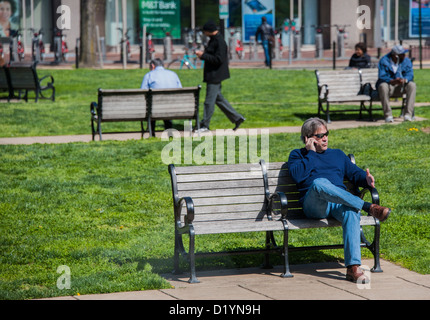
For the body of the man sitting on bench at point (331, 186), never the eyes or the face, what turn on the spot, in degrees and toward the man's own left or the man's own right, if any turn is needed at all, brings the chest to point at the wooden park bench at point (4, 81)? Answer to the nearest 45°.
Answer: approximately 180°

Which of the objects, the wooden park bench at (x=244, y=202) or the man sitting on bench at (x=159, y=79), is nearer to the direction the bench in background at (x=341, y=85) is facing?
the wooden park bench

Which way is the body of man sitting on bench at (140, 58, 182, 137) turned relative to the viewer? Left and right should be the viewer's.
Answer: facing away from the viewer

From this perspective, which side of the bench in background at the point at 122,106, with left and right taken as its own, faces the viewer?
back

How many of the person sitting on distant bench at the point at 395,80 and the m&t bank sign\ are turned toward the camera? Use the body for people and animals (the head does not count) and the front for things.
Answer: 2

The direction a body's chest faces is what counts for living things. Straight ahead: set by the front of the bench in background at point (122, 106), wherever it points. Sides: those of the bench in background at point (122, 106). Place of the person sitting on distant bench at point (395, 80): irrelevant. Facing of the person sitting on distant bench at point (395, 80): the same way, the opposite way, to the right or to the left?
the opposite way

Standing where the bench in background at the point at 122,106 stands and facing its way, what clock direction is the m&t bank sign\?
The m&t bank sign\ is roughly at 12 o'clock from the bench in background.

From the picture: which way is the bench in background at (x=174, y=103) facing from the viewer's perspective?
away from the camera
